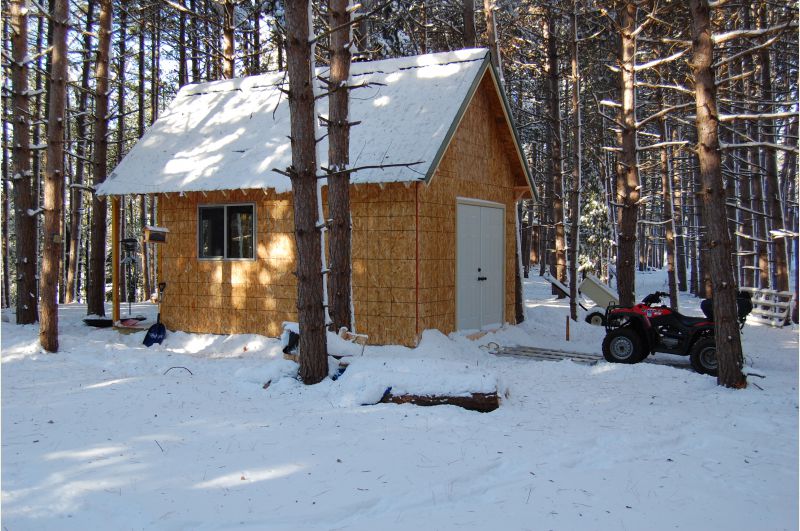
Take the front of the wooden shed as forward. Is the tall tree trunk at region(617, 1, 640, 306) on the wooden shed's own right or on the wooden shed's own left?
on the wooden shed's own left

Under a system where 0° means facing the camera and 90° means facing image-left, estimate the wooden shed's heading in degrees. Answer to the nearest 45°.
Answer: approximately 315°

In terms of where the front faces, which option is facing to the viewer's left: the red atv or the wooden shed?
the red atv

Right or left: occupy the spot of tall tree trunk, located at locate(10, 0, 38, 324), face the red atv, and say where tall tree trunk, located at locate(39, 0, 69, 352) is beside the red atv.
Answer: right

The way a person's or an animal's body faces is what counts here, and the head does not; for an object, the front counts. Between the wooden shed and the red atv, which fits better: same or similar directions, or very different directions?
very different directions

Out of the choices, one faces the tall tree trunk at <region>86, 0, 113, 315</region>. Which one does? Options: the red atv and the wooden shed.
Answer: the red atv

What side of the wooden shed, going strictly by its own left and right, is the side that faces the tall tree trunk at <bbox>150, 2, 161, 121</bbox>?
back

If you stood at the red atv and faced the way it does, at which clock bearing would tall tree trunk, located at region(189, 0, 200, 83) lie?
The tall tree trunk is roughly at 1 o'clock from the red atv.

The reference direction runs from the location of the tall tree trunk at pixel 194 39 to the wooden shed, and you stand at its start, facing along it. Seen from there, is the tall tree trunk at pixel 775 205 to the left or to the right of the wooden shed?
left

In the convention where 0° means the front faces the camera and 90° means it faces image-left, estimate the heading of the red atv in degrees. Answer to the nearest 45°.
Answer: approximately 90°

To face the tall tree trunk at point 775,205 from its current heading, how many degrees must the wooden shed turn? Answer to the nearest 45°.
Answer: approximately 45° to its left

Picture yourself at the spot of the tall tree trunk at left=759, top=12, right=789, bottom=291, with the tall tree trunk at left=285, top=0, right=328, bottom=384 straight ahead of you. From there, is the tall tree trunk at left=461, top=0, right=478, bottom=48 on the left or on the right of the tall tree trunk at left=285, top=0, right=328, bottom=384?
right

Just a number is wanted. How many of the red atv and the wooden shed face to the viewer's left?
1

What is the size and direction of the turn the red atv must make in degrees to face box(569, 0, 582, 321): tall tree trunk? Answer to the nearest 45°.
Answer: approximately 90° to its right
